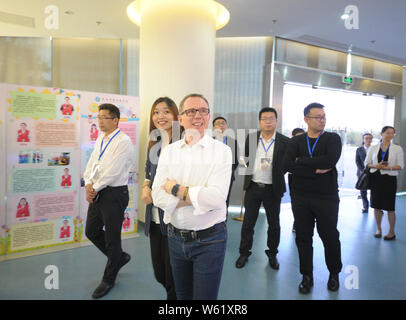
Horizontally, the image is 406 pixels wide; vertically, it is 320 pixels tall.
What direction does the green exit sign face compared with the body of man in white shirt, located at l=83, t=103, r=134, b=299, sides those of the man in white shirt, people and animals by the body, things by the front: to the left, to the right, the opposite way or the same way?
the same way

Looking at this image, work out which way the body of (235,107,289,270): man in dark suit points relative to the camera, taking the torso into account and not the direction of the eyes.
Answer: toward the camera

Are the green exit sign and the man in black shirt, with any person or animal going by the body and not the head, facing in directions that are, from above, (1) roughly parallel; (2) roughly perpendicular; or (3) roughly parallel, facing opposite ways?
roughly parallel

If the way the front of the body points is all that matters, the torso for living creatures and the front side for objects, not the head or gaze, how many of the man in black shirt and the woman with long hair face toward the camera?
2

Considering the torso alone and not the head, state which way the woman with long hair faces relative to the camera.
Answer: toward the camera

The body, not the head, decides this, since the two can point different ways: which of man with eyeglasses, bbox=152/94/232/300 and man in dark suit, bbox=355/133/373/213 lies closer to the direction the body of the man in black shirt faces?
the man with eyeglasses

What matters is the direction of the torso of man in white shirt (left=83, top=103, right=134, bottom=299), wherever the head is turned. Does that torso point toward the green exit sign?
no

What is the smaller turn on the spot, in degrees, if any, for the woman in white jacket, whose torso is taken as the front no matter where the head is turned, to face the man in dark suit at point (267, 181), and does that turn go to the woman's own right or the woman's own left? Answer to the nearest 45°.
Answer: approximately 45° to the woman's own right

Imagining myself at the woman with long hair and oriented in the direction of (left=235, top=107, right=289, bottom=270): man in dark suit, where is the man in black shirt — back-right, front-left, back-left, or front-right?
front-right

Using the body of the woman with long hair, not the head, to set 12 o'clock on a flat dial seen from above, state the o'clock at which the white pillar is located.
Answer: The white pillar is roughly at 6 o'clock from the woman with long hair.

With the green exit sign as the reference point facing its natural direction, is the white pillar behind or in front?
in front

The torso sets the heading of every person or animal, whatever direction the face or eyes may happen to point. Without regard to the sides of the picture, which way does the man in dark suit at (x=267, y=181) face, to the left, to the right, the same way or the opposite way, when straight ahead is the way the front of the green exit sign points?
the same way

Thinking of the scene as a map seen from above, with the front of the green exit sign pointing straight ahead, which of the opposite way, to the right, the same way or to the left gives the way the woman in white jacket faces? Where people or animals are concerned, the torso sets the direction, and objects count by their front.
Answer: the same way

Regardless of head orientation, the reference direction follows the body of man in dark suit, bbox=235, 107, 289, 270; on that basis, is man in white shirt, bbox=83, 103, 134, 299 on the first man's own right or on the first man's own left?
on the first man's own right

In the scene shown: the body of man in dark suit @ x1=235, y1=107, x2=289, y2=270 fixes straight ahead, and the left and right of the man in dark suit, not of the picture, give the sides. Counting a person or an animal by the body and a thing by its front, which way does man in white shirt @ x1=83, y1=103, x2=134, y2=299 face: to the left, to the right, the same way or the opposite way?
the same way
